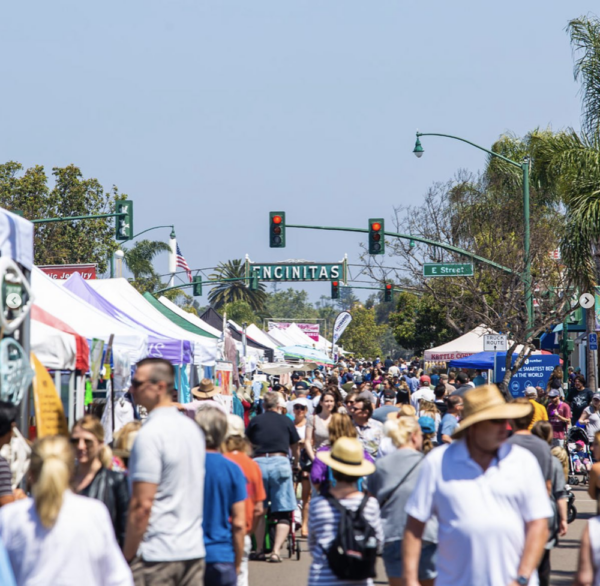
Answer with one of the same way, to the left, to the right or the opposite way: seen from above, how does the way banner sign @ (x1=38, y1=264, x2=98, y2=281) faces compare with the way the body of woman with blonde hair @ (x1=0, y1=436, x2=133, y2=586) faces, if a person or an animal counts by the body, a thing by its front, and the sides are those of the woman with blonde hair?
the opposite way

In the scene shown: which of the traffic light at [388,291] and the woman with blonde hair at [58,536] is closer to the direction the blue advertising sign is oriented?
the woman with blonde hair

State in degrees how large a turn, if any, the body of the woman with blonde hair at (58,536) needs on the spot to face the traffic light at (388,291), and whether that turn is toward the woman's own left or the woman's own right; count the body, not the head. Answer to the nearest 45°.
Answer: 0° — they already face it

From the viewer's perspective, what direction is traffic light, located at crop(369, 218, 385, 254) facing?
toward the camera

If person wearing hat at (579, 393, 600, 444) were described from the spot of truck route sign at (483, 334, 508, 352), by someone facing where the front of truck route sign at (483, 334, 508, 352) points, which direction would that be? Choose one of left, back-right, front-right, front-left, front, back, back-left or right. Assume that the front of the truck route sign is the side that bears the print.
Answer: front

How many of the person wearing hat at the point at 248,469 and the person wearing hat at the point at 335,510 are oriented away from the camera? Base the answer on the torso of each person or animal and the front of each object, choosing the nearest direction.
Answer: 2

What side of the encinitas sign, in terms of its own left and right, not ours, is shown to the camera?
front

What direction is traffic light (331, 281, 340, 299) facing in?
toward the camera

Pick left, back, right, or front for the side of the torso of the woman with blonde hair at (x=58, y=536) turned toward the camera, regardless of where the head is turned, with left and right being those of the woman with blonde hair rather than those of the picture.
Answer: back

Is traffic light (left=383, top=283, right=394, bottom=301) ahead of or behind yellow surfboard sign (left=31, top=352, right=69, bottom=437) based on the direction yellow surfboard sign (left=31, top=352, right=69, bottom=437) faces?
behind

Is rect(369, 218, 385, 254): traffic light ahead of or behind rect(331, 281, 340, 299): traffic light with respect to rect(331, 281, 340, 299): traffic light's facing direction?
ahead

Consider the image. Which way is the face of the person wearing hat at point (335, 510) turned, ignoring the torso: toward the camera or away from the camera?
away from the camera

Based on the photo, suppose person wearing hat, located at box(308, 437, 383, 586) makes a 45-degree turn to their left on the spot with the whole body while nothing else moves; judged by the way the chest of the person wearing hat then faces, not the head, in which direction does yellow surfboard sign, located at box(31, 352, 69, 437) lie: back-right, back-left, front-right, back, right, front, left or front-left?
front

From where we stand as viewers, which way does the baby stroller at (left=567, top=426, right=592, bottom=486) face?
facing the viewer

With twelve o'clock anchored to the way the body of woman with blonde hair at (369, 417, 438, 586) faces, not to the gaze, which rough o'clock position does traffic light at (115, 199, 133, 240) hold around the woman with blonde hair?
The traffic light is roughly at 10 o'clock from the woman with blonde hair.

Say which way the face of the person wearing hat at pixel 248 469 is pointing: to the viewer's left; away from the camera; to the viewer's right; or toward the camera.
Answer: away from the camera
